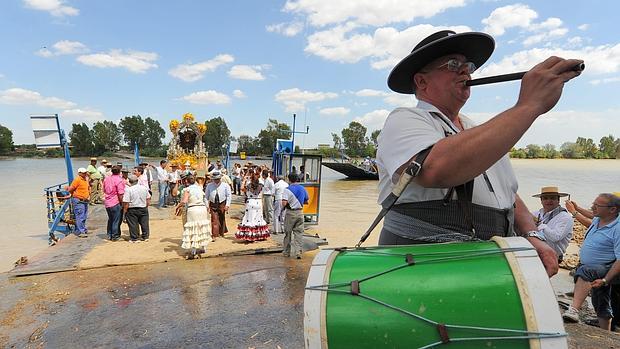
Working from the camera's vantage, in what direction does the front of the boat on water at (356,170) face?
facing to the left of the viewer

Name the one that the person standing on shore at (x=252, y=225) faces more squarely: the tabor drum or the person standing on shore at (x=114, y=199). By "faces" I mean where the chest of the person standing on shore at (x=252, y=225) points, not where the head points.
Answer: the person standing on shore

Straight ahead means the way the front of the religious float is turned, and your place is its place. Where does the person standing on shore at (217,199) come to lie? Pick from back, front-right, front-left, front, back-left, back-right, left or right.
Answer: front

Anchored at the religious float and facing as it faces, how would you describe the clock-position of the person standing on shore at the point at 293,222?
The person standing on shore is roughly at 12 o'clock from the religious float.

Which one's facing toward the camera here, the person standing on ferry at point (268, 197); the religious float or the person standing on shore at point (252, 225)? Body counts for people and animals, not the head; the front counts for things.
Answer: the religious float

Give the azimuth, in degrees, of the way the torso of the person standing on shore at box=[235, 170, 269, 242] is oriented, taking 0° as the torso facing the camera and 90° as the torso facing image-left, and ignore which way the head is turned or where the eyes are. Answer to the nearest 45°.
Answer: approximately 180°

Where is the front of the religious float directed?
toward the camera
